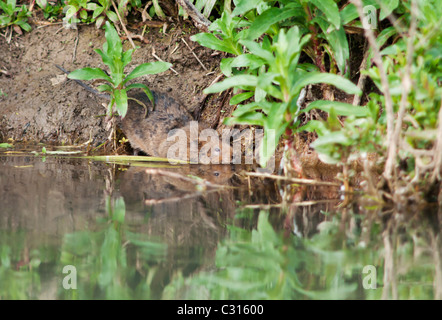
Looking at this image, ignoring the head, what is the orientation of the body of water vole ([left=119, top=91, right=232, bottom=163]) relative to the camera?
to the viewer's right

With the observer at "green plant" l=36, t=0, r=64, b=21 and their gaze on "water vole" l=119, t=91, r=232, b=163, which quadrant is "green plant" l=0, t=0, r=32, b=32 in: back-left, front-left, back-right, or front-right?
back-right

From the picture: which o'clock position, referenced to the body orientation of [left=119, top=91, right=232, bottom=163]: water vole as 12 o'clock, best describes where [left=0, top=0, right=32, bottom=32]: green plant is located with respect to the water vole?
The green plant is roughly at 7 o'clock from the water vole.

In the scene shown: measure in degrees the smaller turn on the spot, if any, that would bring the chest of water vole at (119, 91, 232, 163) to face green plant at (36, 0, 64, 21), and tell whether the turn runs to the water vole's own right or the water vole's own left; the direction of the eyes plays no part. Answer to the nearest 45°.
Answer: approximately 135° to the water vole's own left
